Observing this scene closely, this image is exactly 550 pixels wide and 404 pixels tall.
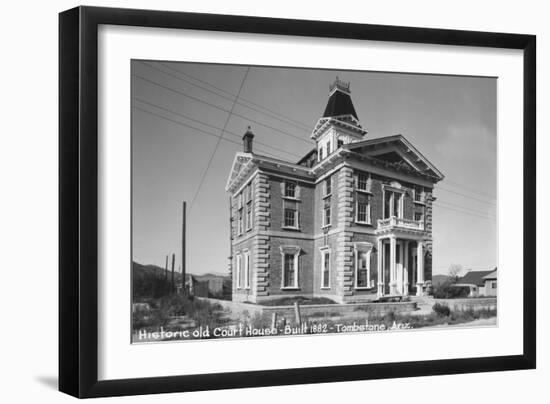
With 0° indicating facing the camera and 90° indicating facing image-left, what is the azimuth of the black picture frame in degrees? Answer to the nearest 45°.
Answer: approximately 315°
